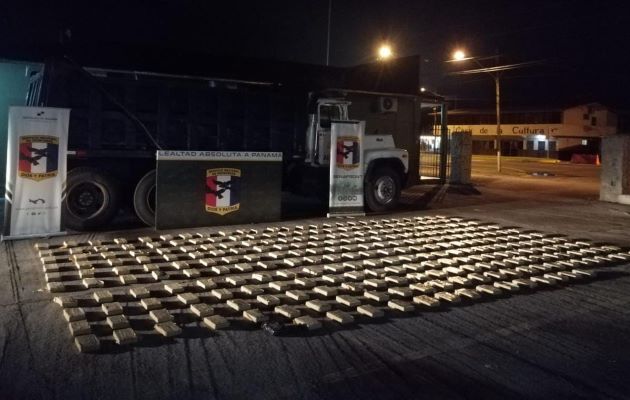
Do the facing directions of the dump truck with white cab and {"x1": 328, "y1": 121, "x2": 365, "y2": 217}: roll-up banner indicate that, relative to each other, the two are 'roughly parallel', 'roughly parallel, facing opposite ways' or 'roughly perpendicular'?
roughly perpendicular

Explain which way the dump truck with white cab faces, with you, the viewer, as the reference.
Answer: facing to the right of the viewer

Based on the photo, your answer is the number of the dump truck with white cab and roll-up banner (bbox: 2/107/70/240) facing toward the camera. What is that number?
1

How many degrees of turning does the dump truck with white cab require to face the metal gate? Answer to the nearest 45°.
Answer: approximately 45° to its left

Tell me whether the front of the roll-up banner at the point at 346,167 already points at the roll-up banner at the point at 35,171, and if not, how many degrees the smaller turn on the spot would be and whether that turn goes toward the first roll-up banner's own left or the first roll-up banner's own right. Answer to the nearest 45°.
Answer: approximately 45° to the first roll-up banner's own right

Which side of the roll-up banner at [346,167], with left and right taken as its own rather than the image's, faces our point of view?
front

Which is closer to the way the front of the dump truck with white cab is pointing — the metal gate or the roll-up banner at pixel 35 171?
the metal gate

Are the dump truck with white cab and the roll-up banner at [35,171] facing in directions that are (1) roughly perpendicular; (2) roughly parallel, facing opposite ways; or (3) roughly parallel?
roughly perpendicular

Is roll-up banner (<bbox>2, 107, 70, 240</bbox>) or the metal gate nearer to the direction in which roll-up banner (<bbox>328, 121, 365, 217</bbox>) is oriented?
the roll-up banner

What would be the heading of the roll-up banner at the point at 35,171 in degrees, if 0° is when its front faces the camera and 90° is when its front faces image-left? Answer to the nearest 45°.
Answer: approximately 0°
